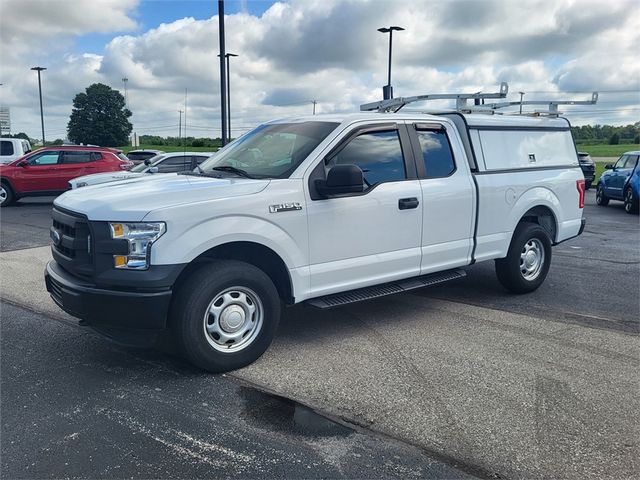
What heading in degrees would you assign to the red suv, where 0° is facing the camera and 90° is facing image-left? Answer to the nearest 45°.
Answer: approximately 90°

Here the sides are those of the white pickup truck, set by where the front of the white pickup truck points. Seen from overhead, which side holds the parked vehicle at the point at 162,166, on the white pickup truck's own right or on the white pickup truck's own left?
on the white pickup truck's own right

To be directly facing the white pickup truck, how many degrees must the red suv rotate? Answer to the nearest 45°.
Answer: approximately 90° to its left

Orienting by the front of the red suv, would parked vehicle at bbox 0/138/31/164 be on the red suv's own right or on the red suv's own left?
on the red suv's own right

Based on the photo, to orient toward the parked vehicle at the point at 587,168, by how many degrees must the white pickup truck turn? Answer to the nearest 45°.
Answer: approximately 180°

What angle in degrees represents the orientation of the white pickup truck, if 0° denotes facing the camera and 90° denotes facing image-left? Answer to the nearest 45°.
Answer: approximately 45°

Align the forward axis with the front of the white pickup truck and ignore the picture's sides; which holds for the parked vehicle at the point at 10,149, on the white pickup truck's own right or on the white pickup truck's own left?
on the white pickup truck's own right

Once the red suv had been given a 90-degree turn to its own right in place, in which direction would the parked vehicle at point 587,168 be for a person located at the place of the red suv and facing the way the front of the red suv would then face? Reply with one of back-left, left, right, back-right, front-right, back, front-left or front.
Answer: right

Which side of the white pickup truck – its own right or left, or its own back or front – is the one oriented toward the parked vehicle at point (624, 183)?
back
